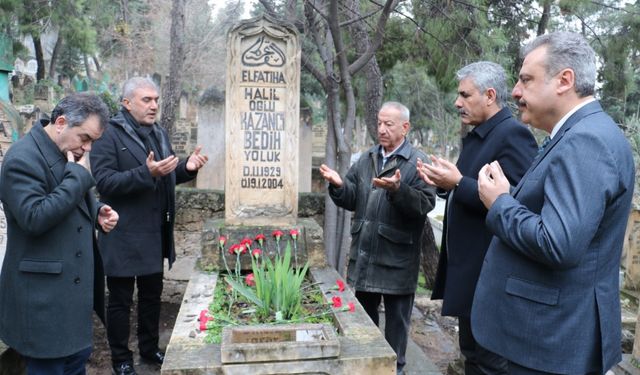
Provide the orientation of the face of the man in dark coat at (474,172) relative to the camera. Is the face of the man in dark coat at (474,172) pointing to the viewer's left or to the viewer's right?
to the viewer's left

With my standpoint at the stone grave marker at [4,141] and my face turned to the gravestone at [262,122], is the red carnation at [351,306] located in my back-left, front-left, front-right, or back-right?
front-right

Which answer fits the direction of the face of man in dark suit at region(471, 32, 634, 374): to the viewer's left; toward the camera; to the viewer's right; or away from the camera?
to the viewer's left

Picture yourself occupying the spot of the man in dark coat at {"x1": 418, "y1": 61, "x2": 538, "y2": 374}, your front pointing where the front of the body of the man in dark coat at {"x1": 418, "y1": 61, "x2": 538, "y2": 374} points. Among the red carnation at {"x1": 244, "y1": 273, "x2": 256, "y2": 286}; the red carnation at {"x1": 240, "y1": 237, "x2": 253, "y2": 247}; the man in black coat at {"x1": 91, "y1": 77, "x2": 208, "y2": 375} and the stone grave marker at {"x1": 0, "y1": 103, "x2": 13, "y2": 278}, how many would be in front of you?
4

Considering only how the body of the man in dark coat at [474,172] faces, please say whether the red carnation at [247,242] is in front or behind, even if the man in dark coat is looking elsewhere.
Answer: in front

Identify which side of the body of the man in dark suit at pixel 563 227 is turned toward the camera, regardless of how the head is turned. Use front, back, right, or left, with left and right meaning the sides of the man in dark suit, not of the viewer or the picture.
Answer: left

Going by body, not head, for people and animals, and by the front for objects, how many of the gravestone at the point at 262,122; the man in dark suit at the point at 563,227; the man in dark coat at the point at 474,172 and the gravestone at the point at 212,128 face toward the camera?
2

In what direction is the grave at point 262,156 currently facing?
toward the camera

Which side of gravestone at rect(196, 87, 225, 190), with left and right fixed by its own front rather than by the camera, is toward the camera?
front

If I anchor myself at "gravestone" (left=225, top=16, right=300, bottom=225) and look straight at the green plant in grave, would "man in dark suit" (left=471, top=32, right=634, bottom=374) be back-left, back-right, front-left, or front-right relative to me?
front-left

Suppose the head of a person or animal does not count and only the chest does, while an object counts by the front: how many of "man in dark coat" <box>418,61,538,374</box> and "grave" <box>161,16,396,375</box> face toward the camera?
1

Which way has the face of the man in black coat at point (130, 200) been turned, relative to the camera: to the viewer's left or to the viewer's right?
to the viewer's right

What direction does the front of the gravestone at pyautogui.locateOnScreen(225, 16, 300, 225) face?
toward the camera

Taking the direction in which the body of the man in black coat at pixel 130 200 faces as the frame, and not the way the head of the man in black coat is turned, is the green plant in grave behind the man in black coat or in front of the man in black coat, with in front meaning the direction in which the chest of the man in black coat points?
in front

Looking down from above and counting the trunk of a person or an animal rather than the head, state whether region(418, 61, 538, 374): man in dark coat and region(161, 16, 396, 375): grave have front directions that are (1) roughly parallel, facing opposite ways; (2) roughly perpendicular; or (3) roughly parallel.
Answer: roughly perpendicular

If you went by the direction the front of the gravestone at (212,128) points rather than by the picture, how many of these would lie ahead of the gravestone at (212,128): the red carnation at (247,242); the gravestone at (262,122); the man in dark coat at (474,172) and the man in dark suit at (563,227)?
4
